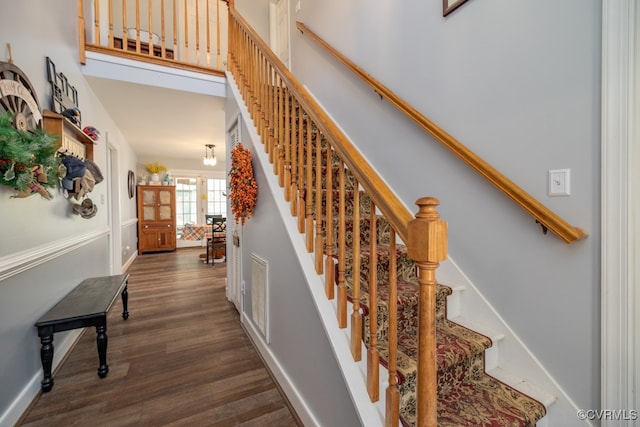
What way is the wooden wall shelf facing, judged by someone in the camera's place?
facing the viewer and to the right of the viewer

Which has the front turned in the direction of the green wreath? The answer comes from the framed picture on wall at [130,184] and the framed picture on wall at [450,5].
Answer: the framed picture on wall at [450,5]

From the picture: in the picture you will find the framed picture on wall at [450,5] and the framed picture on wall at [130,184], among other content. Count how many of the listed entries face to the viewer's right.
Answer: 1

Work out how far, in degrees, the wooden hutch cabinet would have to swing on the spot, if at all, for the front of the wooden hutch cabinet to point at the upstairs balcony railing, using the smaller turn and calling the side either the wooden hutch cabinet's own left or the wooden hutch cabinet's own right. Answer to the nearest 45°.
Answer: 0° — it already faces it

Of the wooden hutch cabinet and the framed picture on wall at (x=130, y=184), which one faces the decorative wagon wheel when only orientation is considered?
the wooden hutch cabinet

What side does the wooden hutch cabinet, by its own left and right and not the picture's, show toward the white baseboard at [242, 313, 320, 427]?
front

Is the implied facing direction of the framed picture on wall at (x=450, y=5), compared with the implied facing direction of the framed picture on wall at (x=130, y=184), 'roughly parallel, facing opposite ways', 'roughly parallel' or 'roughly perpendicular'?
roughly parallel, facing opposite ways

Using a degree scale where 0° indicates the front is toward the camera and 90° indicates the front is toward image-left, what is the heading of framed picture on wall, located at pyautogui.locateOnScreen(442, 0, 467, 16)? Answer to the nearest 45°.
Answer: approximately 45°

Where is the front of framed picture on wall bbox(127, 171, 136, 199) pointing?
to the viewer's right

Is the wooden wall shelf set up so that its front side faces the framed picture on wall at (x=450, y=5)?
yes

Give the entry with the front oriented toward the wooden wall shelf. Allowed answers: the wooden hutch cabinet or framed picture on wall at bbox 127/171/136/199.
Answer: the wooden hutch cabinet

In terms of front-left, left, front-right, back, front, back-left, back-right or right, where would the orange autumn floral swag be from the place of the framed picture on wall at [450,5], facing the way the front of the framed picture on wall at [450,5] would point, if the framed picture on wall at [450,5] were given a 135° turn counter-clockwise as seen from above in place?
back

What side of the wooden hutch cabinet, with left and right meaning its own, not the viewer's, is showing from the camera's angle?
front

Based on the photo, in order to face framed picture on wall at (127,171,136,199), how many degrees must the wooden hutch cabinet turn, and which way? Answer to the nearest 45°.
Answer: approximately 45° to its right

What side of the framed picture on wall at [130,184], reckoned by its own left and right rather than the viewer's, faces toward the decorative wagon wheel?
right

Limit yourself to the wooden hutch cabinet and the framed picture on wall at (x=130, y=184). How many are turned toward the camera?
1
